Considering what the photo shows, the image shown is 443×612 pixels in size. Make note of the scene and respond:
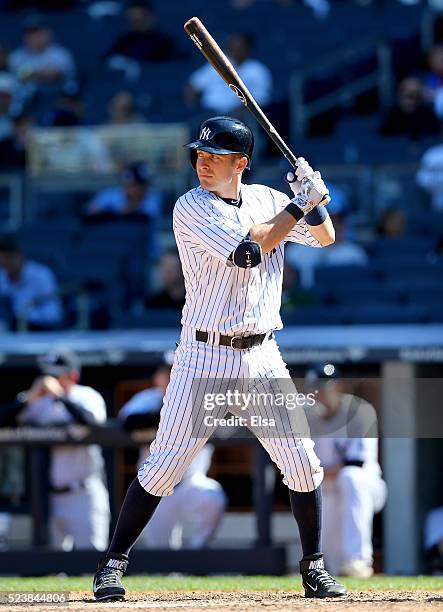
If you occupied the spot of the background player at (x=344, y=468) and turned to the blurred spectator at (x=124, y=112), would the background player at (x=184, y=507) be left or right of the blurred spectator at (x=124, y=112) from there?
left

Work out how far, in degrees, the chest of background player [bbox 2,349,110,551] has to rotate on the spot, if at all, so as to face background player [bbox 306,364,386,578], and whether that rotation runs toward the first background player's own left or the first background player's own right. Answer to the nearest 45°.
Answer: approximately 135° to the first background player's own left

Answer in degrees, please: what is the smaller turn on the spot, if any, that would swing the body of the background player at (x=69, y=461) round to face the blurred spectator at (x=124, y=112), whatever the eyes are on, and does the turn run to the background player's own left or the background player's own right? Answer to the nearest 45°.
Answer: approximately 135° to the background player's own right

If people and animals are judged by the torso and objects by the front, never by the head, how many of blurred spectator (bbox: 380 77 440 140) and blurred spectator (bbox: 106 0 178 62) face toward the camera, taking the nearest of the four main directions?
2

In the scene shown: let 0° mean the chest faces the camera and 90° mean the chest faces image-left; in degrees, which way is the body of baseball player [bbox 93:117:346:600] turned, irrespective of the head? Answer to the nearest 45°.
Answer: approximately 0°

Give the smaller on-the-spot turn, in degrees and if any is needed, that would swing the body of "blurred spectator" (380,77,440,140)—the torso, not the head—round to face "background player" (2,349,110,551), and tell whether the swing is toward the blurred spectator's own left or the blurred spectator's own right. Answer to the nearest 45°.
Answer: approximately 45° to the blurred spectator's own right

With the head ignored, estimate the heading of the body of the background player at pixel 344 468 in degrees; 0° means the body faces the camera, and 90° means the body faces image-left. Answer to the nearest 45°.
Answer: approximately 45°
